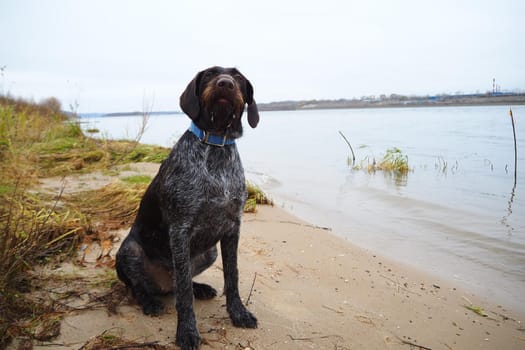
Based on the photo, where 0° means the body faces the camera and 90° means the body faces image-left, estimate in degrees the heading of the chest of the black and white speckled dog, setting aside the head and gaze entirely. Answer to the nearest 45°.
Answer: approximately 315°
